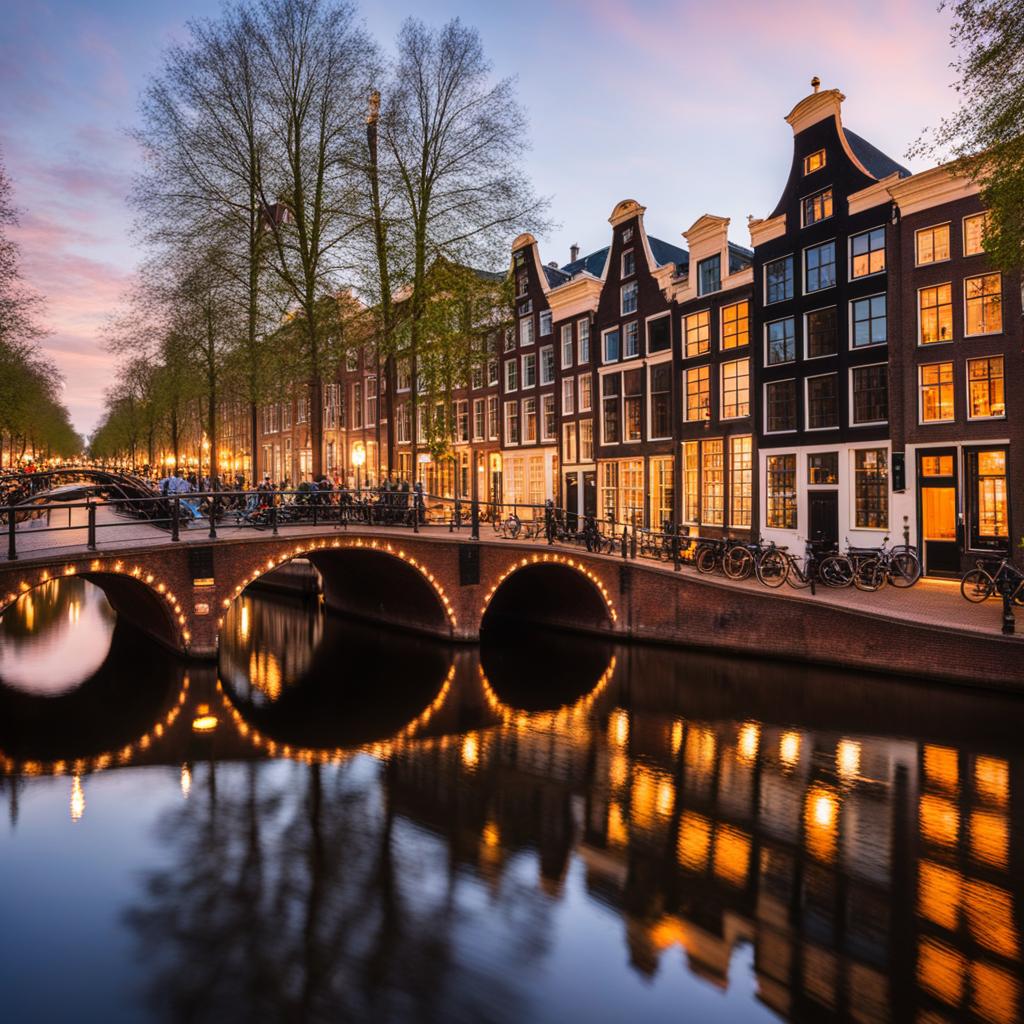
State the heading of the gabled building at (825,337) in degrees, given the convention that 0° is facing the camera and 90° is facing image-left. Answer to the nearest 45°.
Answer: approximately 45°

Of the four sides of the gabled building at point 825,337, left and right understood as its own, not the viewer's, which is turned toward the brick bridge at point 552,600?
front
